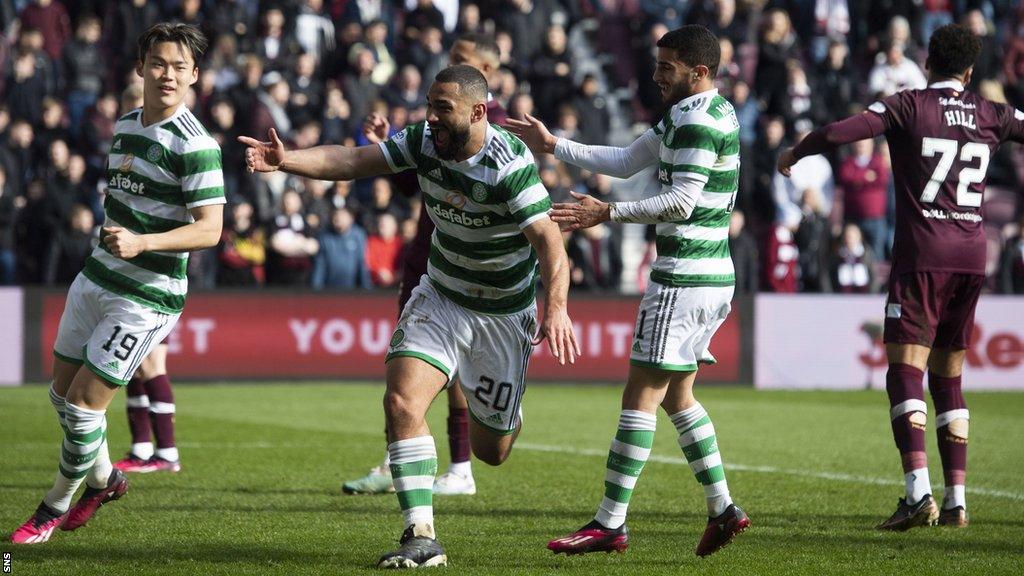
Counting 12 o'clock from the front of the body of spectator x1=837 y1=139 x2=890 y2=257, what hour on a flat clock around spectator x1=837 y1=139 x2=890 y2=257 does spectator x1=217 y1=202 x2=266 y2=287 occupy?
spectator x1=217 y1=202 x2=266 y2=287 is roughly at 2 o'clock from spectator x1=837 y1=139 x2=890 y2=257.

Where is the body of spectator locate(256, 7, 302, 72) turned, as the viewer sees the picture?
toward the camera

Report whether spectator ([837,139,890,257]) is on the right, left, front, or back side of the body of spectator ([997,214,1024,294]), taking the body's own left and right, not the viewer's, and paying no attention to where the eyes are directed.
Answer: right

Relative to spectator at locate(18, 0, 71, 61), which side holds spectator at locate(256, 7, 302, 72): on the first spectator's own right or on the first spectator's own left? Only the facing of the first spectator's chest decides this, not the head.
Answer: on the first spectator's own left

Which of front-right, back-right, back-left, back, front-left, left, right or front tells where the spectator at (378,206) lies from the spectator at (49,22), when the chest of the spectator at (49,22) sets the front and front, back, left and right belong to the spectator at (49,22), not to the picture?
front-left

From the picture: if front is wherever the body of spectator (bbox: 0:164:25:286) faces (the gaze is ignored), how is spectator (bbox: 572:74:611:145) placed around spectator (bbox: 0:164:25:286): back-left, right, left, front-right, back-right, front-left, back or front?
left

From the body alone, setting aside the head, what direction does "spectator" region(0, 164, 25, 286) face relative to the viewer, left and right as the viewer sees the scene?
facing the viewer

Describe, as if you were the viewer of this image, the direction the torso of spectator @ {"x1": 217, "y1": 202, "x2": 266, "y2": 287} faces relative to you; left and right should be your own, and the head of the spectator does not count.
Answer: facing the viewer

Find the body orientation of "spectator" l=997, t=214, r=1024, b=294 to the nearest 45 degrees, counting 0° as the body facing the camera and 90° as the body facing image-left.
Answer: approximately 0°

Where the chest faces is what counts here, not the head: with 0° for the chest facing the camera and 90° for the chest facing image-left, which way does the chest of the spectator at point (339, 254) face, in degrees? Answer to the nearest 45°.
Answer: approximately 0°
